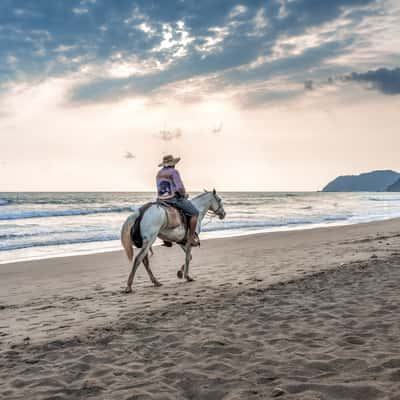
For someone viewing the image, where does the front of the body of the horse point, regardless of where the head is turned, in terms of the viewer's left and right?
facing away from the viewer and to the right of the viewer

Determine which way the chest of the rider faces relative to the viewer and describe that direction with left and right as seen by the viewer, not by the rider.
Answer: facing away from the viewer and to the right of the viewer
